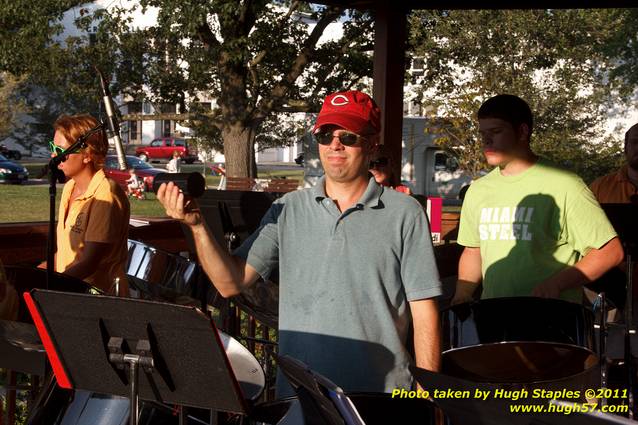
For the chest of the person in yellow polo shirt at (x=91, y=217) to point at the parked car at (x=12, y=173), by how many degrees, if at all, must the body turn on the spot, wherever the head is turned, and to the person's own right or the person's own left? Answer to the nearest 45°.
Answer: approximately 135° to the person's own right

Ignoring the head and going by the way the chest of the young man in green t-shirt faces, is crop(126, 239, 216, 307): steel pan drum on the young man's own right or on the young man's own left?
on the young man's own right

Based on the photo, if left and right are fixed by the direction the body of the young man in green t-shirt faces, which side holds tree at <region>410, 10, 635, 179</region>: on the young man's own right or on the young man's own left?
on the young man's own right

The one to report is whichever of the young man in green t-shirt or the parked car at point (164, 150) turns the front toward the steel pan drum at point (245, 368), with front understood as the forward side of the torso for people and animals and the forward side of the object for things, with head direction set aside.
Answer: the young man in green t-shirt

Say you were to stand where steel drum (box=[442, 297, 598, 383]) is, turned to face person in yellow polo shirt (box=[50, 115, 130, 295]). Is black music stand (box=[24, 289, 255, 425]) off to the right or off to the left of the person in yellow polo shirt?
left

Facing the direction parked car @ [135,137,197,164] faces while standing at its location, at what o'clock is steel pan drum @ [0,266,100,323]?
The steel pan drum is roughly at 9 o'clock from the parked car.

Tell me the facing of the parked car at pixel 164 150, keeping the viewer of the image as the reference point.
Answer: facing to the left of the viewer
